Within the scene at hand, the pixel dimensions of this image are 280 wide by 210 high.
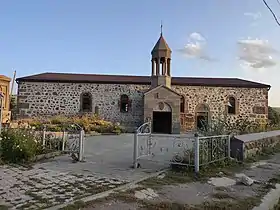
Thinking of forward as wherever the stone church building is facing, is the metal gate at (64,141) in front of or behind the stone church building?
in front

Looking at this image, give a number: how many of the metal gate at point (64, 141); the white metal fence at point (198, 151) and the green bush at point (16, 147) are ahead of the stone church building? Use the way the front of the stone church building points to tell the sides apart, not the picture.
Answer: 3

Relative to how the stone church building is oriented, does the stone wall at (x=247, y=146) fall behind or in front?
in front

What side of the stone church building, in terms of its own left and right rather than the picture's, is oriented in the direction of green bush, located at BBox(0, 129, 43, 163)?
front

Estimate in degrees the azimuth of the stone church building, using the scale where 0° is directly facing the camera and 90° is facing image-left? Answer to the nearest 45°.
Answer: approximately 0°

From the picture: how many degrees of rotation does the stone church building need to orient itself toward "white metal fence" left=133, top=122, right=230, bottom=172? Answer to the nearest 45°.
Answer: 0° — it already faces it
